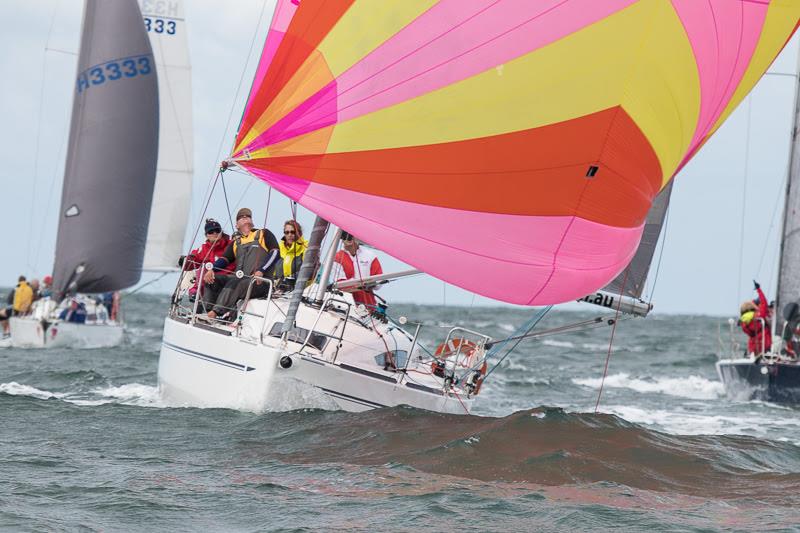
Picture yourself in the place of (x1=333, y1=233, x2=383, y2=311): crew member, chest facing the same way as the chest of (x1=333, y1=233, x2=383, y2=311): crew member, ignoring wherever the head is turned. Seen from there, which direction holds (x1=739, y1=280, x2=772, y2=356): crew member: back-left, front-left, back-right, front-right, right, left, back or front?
back-left

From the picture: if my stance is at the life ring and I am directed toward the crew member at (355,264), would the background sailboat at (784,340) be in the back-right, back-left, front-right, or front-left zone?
back-right

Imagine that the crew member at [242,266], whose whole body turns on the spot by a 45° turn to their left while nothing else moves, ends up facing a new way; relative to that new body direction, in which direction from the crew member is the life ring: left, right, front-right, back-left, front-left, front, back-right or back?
front-left

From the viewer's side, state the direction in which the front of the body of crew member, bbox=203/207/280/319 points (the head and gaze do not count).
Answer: toward the camera

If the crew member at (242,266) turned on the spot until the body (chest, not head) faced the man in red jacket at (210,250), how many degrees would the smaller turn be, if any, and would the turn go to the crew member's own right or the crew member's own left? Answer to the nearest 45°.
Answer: approximately 135° to the crew member's own right

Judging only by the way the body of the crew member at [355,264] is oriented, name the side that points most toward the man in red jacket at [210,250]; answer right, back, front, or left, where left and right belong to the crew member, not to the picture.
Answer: right

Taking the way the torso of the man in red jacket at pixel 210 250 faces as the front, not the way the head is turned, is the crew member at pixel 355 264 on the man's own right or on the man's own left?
on the man's own left

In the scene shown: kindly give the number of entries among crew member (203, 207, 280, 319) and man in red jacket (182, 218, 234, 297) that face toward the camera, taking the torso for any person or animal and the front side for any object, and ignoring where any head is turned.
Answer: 2

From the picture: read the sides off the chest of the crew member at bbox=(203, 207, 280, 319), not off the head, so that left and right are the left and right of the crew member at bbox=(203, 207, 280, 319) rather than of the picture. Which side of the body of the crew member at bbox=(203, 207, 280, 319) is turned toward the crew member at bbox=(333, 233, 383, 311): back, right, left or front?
left

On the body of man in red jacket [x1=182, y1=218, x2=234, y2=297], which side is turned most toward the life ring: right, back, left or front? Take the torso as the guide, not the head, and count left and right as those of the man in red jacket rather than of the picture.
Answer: left

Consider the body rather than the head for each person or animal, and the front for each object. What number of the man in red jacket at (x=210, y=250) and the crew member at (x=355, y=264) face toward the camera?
2

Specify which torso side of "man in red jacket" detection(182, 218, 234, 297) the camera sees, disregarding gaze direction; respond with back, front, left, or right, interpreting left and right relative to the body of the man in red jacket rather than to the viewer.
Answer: front
